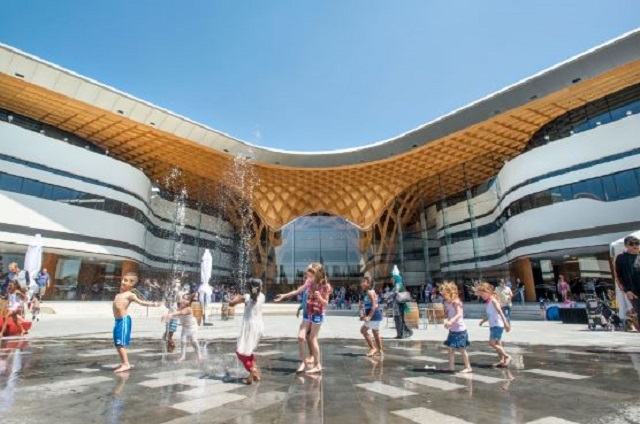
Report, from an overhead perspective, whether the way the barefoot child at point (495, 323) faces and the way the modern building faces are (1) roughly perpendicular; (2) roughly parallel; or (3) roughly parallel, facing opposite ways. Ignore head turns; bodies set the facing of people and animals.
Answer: roughly perpendicular

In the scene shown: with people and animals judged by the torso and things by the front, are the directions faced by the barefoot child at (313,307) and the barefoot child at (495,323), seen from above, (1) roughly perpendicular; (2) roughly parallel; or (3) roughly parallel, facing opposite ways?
roughly perpendicular

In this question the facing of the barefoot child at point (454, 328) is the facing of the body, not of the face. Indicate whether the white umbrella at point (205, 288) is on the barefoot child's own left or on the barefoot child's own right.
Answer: on the barefoot child's own right

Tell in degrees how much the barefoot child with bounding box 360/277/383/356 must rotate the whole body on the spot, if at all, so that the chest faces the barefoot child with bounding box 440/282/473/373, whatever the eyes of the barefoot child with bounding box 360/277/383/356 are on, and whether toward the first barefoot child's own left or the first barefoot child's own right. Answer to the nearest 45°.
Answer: approximately 135° to the first barefoot child's own left

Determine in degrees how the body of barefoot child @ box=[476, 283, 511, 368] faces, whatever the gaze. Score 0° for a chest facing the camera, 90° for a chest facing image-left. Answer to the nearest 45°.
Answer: approximately 90°

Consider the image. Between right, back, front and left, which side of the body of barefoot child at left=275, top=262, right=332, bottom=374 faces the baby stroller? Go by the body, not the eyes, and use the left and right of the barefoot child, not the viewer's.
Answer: back

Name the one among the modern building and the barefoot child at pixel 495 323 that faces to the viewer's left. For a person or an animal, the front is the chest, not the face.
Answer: the barefoot child

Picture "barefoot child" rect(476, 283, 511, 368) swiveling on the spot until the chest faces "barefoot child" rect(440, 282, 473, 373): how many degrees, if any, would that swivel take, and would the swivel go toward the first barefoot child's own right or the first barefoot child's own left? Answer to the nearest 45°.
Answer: approximately 45° to the first barefoot child's own left

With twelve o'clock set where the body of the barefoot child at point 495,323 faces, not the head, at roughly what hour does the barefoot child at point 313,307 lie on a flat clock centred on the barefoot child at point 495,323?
the barefoot child at point 313,307 is roughly at 11 o'clock from the barefoot child at point 495,323.
